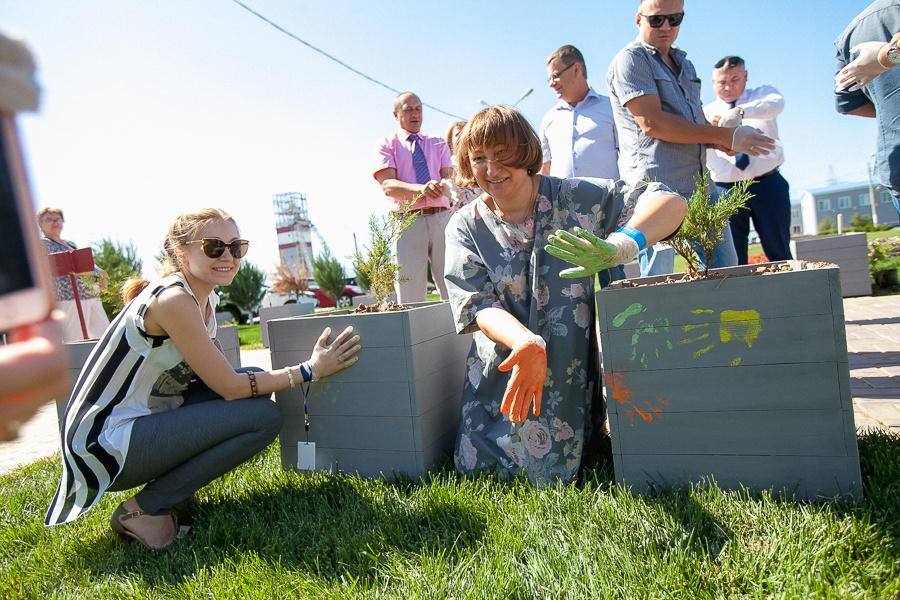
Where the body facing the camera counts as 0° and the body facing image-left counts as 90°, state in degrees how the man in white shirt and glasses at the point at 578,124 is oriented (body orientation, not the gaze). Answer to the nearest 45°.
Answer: approximately 45°

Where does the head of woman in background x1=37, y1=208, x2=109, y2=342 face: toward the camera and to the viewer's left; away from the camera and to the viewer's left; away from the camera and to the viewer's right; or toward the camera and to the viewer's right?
toward the camera and to the viewer's right

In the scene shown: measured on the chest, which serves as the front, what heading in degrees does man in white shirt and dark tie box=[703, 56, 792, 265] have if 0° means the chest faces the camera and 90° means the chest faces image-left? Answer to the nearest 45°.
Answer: approximately 45°

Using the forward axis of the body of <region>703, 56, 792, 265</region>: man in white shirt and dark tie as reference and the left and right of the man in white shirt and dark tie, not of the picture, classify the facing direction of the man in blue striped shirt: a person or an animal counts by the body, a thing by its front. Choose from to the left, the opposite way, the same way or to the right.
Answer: to the left

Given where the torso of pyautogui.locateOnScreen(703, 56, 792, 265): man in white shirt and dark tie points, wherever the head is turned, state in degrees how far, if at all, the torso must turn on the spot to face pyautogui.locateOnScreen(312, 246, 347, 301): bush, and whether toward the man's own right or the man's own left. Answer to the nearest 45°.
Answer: approximately 90° to the man's own right

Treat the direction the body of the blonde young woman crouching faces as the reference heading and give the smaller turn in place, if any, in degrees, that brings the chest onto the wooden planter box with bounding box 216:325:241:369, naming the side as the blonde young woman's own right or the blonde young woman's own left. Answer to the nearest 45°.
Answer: approximately 90° to the blonde young woman's own left

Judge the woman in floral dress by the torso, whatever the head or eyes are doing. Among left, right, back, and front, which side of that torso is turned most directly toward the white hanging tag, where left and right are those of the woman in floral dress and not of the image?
right

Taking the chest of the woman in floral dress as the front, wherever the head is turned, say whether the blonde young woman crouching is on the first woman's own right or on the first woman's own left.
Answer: on the first woman's own right

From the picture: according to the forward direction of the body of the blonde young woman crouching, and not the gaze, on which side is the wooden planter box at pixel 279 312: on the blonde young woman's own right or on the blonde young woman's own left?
on the blonde young woman's own left

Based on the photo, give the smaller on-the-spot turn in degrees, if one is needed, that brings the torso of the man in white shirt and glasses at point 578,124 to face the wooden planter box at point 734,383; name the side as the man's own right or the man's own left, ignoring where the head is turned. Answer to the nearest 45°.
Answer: approximately 45° to the man's own left
